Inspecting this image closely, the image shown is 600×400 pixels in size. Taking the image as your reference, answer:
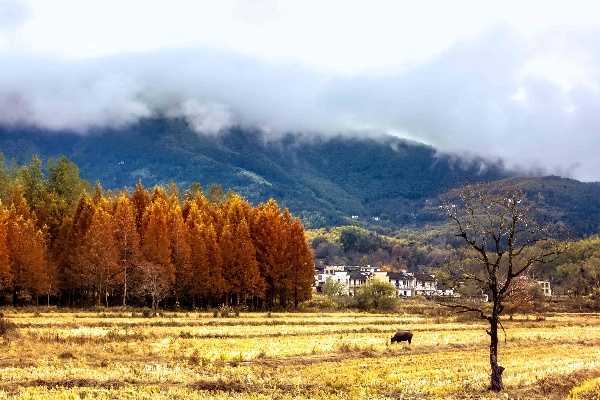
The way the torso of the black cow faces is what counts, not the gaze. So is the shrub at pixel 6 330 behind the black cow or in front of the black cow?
in front

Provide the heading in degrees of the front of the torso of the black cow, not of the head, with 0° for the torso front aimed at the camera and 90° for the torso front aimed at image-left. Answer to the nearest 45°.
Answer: approximately 90°
